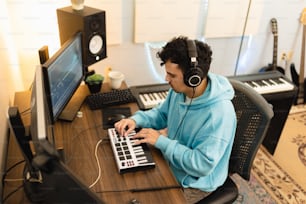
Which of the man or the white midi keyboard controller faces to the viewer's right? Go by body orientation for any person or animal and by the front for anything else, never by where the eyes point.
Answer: the white midi keyboard controller

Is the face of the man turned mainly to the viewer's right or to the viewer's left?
to the viewer's left

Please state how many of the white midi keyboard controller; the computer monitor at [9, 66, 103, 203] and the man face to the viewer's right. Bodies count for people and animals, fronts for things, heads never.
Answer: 2

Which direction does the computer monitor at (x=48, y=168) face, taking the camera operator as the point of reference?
facing to the right of the viewer

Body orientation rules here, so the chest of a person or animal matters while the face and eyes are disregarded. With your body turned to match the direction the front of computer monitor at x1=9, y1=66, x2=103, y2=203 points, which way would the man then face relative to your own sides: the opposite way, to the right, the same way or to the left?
the opposite way

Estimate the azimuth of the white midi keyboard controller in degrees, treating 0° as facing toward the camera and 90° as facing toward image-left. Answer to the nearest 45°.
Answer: approximately 270°

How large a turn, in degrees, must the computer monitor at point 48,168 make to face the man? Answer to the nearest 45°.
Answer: approximately 45° to its left

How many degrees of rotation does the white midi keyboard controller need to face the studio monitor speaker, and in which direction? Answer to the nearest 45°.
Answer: approximately 90° to its left

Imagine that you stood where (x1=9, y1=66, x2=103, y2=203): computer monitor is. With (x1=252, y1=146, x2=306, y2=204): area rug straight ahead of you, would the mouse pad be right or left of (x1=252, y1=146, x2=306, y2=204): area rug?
left
